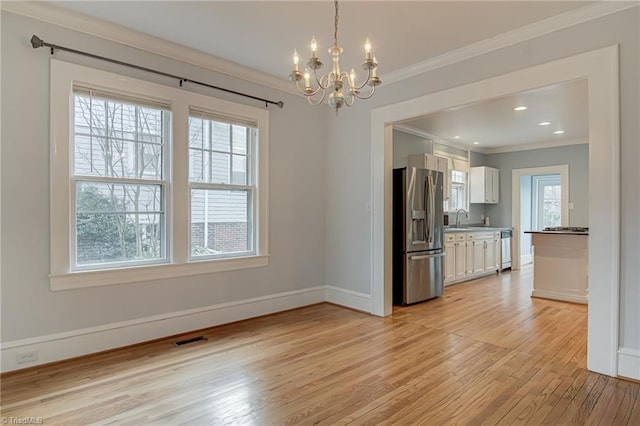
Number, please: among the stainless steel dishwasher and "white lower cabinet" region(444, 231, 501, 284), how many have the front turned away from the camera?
0

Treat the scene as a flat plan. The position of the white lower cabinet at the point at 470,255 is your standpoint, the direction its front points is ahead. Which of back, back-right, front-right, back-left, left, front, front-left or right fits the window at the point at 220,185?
right

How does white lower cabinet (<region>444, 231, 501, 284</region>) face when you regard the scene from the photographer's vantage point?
facing the viewer and to the right of the viewer

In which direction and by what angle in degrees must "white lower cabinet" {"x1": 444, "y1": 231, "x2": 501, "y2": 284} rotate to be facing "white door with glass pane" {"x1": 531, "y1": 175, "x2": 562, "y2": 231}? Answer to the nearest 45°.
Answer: approximately 90° to its left

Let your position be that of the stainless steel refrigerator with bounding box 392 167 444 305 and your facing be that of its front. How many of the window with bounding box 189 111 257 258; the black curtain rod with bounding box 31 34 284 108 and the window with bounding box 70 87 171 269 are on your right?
3

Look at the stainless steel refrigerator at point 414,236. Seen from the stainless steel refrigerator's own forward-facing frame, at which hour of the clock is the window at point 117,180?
The window is roughly at 3 o'clock from the stainless steel refrigerator.

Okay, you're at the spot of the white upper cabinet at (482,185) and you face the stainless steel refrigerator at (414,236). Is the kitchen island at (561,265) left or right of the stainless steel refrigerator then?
left

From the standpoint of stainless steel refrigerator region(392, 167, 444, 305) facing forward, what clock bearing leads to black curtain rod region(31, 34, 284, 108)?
The black curtain rod is roughly at 3 o'clock from the stainless steel refrigerator.

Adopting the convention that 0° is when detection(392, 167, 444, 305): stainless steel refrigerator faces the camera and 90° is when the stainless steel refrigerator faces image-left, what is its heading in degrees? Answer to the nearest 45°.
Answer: approximately 315°

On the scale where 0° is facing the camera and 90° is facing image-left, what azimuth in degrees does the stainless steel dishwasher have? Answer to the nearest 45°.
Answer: approximately 315°

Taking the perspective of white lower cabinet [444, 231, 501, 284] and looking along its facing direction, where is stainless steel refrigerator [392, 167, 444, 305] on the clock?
The stainless steel refrigerator is roughly at 2 o'clock from the white lower cabinet.

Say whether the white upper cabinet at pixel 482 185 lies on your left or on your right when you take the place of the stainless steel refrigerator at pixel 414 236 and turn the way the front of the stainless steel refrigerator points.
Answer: on your left

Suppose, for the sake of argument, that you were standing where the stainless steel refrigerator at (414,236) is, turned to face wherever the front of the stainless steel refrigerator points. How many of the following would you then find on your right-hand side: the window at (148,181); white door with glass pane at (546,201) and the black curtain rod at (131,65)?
2
